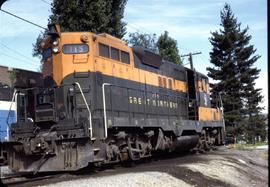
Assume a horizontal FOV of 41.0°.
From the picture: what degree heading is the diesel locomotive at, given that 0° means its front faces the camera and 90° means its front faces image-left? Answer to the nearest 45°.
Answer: approximately 45°

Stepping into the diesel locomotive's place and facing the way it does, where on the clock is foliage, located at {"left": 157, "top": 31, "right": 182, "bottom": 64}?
The foliage is roughly at 5 o'clock from the diesel locomotive.

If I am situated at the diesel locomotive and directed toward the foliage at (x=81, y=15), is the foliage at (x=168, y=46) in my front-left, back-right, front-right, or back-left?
front-right

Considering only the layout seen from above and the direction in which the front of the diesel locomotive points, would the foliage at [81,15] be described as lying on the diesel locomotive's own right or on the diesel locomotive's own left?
on the diesel locomotive's own right
